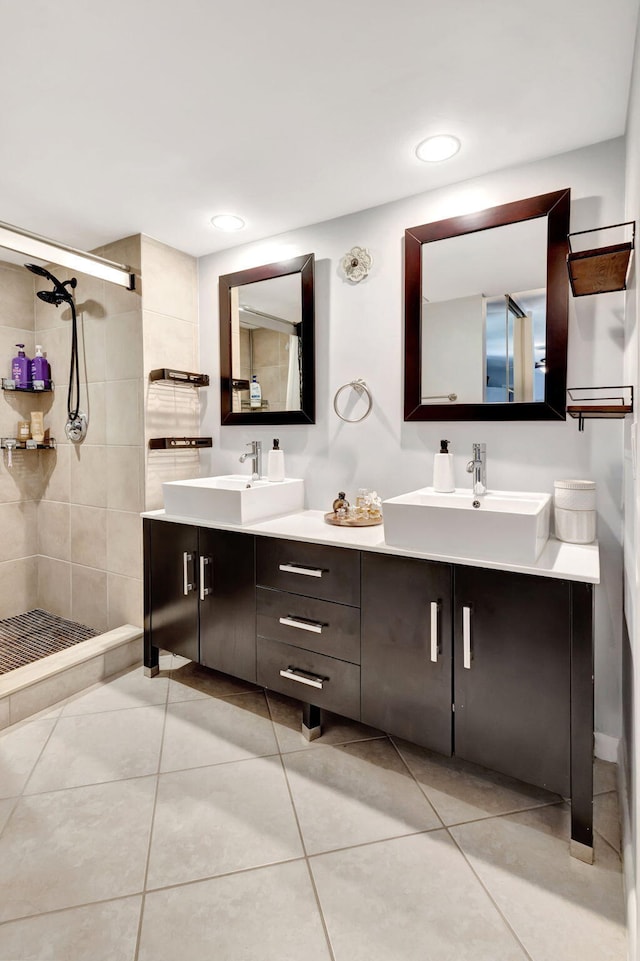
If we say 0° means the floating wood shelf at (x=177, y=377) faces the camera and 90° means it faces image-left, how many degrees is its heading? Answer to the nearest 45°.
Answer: approximately 315°

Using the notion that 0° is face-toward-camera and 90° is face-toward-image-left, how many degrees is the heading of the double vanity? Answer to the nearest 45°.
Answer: approximately 45°

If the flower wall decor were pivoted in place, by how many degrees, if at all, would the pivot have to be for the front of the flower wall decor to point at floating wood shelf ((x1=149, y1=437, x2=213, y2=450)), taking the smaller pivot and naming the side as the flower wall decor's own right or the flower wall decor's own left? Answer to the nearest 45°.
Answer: approximately 45° to the flower wall decor's own right
